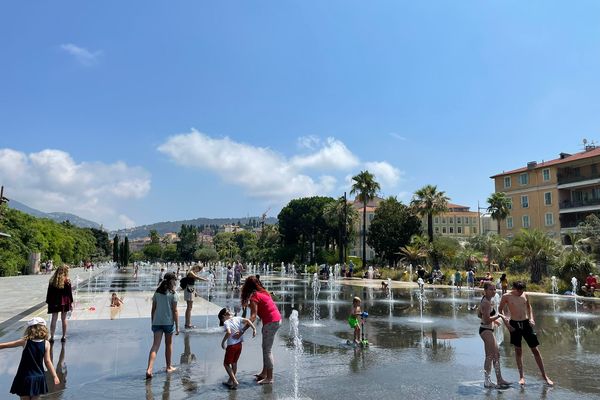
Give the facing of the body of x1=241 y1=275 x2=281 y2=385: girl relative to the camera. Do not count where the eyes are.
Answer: to the viewer's left

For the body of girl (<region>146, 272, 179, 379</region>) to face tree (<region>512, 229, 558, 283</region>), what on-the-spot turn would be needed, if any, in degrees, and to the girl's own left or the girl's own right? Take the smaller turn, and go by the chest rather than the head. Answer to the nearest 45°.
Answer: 0° — they already face it

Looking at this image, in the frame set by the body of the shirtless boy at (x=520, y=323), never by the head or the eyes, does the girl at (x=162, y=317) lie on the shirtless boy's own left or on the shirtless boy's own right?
on the shirtless boy's own right
